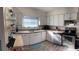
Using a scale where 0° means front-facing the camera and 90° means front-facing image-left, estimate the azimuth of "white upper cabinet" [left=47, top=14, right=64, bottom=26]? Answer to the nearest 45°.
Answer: approximately 45°

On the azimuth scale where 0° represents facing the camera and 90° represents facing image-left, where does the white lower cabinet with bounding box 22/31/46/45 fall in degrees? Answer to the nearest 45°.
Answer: approximately 315°

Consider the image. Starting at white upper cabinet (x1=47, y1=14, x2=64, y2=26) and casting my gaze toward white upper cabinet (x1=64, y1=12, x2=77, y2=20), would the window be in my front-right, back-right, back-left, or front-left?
back-right

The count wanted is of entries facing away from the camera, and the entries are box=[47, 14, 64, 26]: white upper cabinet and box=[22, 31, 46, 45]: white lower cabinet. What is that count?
0
